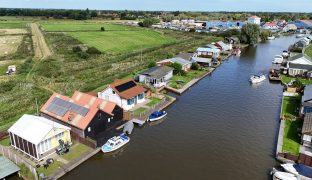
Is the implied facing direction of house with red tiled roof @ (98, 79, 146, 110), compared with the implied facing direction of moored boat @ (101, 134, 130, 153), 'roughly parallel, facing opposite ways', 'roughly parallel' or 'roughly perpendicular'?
roughly perpendicular

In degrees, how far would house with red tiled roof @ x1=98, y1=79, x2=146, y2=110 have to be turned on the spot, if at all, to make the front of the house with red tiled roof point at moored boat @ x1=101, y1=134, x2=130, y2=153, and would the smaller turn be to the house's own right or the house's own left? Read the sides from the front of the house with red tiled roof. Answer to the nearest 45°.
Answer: approximately 45° to the house's own right

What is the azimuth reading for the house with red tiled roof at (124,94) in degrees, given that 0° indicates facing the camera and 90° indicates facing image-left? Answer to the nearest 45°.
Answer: approximately 315°

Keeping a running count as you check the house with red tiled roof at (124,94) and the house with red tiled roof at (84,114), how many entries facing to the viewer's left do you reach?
0

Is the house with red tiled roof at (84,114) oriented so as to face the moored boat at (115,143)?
yes

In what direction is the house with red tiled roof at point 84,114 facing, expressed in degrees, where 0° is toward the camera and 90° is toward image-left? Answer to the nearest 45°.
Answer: approximately 315°

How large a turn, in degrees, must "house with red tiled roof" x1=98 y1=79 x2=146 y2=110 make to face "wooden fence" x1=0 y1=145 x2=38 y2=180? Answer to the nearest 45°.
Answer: approximately 90° to its right

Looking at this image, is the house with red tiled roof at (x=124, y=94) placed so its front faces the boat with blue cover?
yes

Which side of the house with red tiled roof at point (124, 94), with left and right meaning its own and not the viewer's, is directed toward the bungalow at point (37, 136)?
right

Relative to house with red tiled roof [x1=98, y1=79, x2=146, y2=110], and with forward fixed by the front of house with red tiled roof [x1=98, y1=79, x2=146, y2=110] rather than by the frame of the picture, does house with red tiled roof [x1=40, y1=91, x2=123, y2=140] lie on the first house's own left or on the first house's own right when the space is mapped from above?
on the first house's own right

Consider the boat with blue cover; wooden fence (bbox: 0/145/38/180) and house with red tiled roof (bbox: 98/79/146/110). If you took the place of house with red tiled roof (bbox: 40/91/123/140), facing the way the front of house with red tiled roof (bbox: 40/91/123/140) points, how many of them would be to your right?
1
